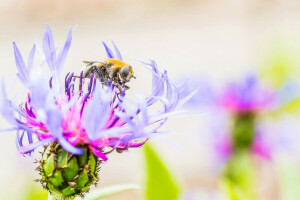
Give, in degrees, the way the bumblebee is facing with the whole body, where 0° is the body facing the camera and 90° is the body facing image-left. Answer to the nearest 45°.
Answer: approximately 270°
